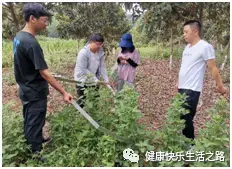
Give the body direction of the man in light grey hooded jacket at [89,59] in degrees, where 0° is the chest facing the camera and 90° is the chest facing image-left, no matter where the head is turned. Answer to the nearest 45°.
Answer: approximately 315°

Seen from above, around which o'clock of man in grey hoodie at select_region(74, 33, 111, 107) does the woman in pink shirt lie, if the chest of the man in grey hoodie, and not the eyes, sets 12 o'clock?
The woman in pink shirt is roughly at 9 o'clock from the man in grey hoodie.

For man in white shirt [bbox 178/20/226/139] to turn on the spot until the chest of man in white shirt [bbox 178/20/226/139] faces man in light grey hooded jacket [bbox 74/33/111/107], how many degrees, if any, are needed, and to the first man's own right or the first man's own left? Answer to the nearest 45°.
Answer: approximately 45° to the first man's own right

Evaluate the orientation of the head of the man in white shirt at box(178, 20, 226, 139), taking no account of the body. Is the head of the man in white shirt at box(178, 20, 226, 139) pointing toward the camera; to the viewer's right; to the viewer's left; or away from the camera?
to the viewer's left

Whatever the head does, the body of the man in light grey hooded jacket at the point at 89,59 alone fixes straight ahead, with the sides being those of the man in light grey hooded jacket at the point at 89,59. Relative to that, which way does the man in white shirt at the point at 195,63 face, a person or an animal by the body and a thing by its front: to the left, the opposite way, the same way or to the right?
to the right

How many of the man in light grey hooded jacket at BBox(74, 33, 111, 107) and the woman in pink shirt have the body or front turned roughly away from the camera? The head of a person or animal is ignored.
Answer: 0

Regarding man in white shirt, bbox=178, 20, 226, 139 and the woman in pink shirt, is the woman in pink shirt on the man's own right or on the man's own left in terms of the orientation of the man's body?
on the man's own right

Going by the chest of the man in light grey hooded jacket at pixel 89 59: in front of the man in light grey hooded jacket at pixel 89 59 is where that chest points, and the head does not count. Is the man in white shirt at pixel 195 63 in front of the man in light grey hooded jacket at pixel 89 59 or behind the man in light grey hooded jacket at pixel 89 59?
in front

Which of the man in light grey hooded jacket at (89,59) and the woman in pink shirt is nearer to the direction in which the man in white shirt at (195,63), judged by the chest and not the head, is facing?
the man in light grey hooded jacket

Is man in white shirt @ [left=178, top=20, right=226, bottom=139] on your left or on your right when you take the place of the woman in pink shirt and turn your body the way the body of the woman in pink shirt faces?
on your left

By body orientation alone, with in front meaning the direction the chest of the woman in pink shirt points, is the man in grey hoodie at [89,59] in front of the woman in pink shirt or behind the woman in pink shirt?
in front
